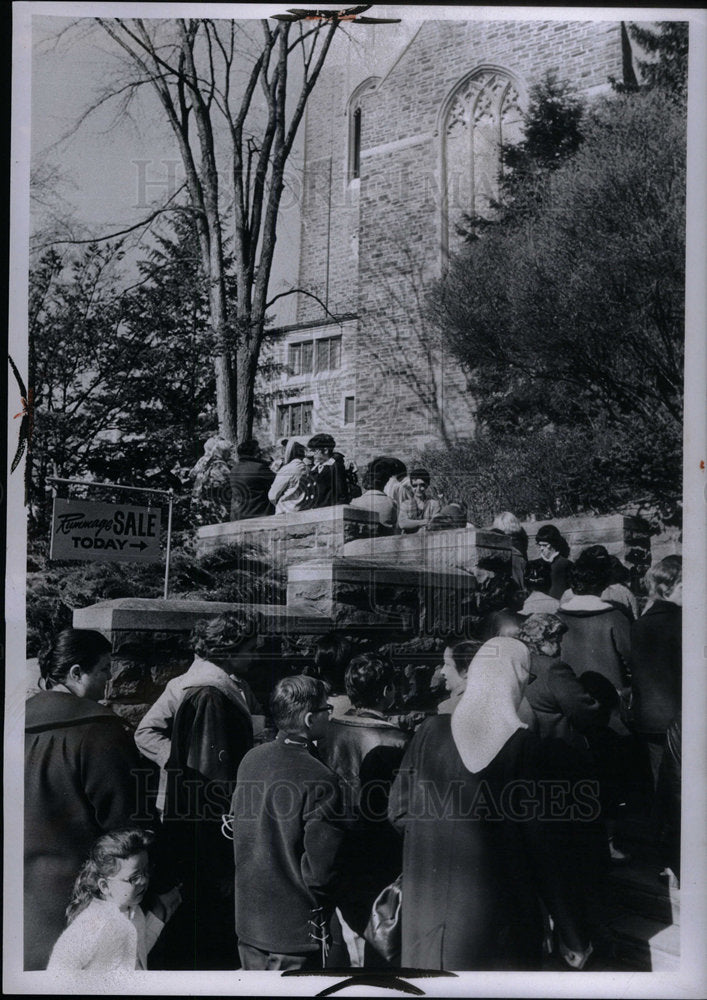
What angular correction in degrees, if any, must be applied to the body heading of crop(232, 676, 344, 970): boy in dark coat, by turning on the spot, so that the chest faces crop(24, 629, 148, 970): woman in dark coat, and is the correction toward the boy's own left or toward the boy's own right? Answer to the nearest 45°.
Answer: approximately 135° to the boy's own left

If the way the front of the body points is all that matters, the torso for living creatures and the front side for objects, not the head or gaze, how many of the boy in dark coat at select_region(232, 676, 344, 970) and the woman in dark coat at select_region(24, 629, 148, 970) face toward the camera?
0

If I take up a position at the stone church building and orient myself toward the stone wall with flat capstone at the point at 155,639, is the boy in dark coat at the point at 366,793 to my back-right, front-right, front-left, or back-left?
front-left

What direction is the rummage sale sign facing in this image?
toward the camera

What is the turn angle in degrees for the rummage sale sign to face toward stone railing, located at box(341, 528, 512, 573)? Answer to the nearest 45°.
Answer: approximately 90° to its left

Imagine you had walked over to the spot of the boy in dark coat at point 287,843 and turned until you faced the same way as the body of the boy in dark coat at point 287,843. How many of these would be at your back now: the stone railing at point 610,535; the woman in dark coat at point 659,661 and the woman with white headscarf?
0

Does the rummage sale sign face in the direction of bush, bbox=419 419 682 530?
no

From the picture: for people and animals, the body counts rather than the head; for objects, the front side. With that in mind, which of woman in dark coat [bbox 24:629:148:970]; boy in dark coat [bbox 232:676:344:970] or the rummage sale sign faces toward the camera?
the rummage sale sign

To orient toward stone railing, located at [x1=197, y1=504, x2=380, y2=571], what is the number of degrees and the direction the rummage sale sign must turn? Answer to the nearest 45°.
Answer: approximately 90° to its left

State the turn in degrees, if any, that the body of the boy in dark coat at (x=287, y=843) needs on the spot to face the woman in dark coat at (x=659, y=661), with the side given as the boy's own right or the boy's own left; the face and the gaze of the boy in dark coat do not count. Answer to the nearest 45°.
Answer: approximately 45° to the boy's own right

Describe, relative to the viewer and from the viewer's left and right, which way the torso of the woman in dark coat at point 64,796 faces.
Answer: facing away from the viewer and to the right of the viewer

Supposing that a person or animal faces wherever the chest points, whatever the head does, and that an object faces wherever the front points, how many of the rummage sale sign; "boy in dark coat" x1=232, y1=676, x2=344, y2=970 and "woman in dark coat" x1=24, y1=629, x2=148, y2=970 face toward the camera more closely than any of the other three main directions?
1
